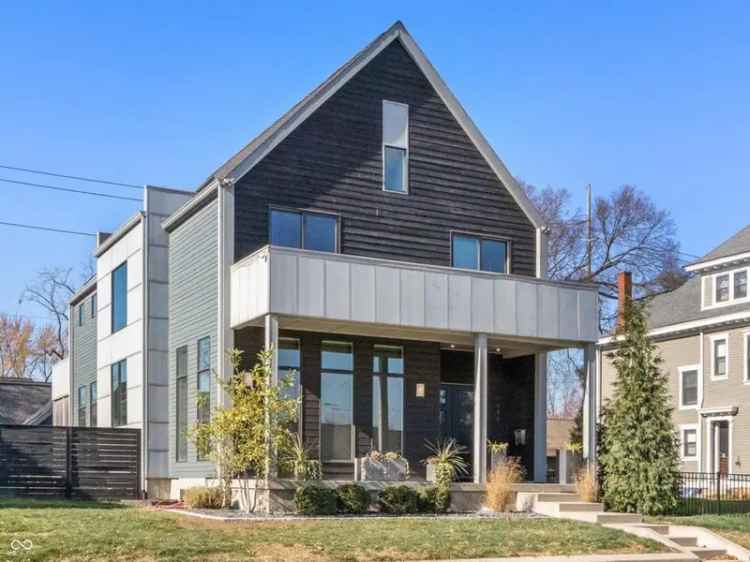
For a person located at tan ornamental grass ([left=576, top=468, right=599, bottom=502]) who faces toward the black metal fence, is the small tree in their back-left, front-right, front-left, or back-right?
back-left

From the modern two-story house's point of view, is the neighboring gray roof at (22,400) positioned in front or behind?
behind

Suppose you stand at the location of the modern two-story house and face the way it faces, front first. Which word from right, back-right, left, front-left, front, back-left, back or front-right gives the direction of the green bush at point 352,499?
front-right

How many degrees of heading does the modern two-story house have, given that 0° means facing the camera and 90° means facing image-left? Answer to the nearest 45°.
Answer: approximately 315°

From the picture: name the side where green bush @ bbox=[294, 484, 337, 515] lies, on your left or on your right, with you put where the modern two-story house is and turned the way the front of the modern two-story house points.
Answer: on your right
